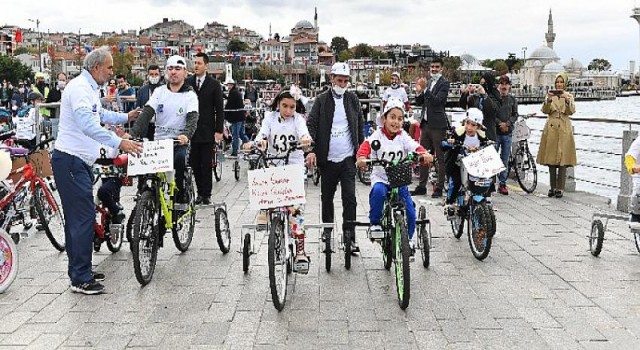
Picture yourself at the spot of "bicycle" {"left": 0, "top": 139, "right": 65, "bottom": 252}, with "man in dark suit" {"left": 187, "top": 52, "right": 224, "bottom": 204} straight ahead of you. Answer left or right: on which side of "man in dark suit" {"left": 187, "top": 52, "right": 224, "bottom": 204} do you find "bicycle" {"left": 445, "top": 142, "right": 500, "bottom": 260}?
right

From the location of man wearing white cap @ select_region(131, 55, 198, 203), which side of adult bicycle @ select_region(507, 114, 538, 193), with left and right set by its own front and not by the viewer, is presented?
right

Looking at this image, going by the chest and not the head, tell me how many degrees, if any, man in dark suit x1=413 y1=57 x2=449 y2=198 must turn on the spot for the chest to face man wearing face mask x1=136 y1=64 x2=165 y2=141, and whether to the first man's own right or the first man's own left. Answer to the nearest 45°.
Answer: approximately 45° to the first man's own right

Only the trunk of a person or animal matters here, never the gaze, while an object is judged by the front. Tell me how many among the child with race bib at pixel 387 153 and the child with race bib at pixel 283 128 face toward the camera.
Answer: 2

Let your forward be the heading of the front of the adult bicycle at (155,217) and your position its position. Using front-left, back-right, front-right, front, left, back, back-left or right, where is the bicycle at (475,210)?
back-left

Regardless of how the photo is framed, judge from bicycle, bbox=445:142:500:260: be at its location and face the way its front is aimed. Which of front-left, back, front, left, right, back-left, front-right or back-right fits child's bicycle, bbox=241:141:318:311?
right

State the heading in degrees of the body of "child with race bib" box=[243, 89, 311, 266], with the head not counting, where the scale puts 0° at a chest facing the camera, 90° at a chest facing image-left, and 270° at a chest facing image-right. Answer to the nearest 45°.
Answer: approximately 0°

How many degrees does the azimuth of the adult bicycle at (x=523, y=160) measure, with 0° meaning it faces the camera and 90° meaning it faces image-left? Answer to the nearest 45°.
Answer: approximately 315°

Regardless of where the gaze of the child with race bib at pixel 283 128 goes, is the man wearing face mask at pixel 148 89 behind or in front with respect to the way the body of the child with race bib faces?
behind

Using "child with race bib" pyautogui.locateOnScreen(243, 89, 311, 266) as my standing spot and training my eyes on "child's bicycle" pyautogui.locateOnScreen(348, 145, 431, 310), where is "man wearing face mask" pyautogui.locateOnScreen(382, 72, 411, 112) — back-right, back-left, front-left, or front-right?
back-left

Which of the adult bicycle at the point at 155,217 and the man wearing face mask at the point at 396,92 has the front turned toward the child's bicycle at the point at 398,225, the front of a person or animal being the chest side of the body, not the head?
the man wearing face mask

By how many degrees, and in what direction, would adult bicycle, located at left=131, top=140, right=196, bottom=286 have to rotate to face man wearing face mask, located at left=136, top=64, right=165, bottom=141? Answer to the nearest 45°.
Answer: approximately 135° to its right
